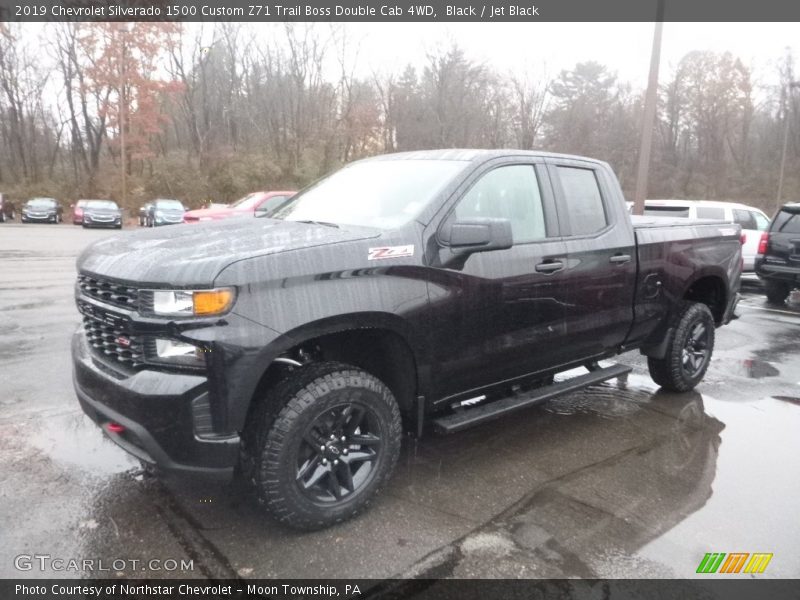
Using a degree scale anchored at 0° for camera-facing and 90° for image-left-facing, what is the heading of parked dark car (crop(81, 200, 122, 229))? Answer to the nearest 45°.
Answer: approximately 0°

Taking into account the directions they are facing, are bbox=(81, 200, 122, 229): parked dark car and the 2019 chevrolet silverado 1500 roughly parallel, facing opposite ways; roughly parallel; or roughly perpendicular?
roughly perpendicular

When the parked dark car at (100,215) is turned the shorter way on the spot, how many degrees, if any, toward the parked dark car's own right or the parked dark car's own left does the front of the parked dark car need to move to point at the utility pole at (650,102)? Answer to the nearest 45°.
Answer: approximately 45° to the parked dark car's own left

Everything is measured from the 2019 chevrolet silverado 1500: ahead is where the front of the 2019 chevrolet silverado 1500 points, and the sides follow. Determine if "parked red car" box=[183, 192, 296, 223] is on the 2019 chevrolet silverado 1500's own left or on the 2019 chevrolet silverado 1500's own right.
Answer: on the 2019 chevrolet silverado 1500's own right

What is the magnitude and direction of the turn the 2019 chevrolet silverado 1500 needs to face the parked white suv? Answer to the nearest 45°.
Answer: approximately 180°

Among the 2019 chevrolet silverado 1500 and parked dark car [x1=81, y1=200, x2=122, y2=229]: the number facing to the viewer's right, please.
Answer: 0

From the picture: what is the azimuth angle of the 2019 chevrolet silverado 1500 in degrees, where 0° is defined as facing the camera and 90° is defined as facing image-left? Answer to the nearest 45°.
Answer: approximately 45°

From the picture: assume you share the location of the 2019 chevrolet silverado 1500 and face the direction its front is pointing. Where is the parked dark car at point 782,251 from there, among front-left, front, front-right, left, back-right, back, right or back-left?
back

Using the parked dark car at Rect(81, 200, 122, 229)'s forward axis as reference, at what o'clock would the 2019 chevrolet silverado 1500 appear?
The 2019 chevrolet silverado 1500 is roughly at 12 o'clock from the parked dark car.

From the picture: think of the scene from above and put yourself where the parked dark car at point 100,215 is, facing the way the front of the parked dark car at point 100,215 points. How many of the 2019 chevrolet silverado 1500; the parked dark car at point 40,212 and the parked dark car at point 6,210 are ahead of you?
1
